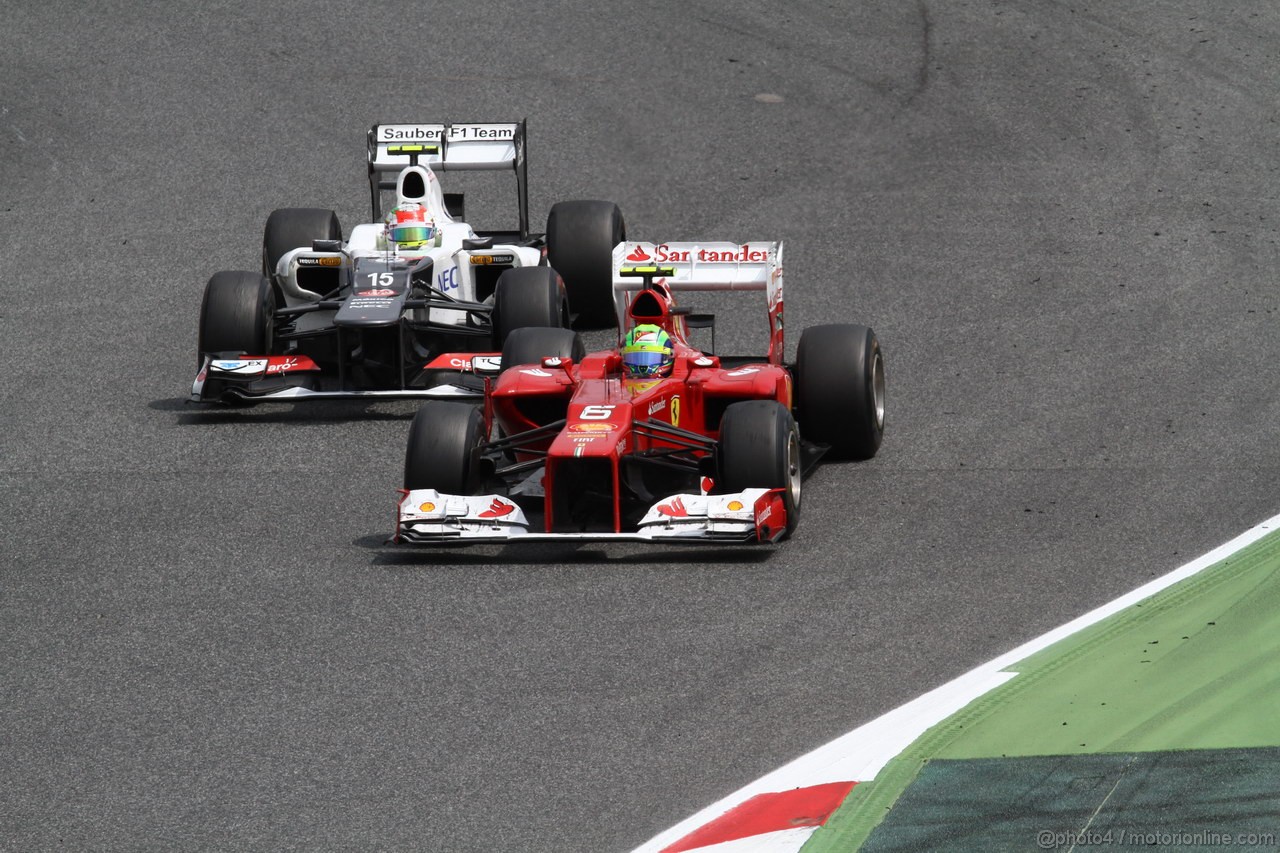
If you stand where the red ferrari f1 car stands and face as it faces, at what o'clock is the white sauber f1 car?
The white sauber f1 car is roughly at 5 o'clock from the red ferrari f1 car.

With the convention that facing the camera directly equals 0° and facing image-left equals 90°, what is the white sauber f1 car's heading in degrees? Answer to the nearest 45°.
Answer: approximately 0°

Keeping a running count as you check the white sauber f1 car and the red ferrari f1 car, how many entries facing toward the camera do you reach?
2

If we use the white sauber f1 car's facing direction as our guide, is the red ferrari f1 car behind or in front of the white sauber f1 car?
in front
